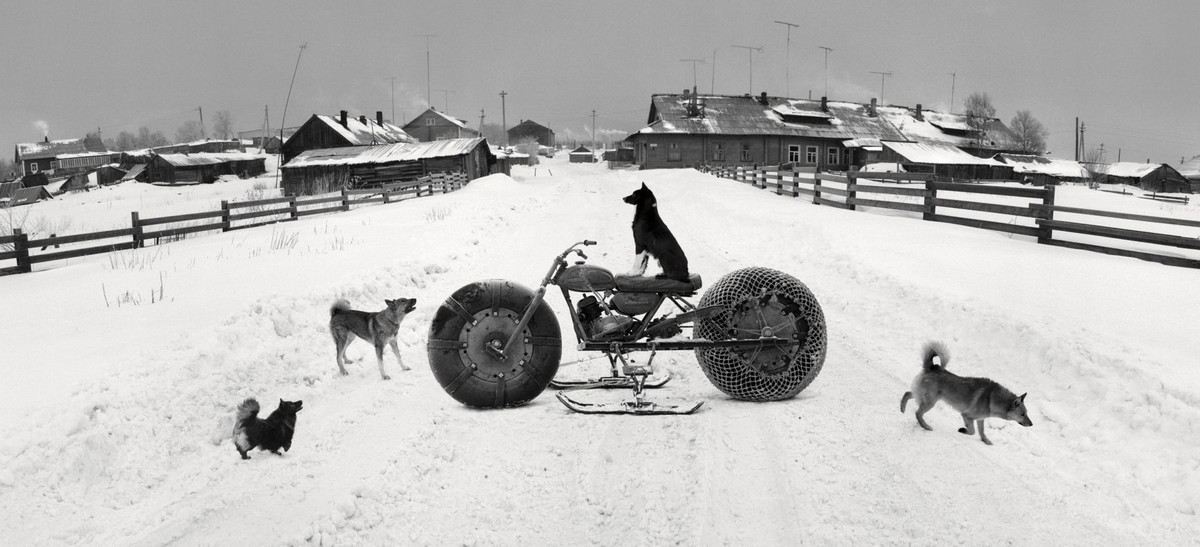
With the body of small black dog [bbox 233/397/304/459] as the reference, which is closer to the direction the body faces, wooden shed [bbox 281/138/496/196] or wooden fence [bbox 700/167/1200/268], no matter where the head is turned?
the wooden fence

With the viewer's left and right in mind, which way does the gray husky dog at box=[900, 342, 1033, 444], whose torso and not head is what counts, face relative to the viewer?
facing to the right of the viewer

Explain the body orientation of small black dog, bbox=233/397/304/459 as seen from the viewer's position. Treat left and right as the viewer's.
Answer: facing to the right of the viewer

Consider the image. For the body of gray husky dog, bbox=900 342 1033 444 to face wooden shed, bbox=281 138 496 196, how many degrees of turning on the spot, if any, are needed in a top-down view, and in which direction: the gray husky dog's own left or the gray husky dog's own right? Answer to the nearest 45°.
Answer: approximately 135° to the gray husky dog's own left

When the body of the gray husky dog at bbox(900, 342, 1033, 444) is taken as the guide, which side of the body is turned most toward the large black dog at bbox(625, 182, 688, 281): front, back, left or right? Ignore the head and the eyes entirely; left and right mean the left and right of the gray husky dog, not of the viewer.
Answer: back

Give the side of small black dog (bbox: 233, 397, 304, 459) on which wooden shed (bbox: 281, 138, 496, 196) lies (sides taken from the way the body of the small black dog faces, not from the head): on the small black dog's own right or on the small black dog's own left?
on the small black dog's own left

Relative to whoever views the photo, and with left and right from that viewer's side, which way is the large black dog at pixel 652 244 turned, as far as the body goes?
facing to the left of the viewer

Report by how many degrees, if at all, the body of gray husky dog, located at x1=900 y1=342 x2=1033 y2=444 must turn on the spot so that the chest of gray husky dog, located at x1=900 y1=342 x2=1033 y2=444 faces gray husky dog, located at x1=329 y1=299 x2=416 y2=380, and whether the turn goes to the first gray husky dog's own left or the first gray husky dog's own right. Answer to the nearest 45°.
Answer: approximately 180°

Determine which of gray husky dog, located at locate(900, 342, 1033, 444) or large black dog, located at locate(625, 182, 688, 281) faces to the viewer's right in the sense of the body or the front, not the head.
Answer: the gray husky dog
